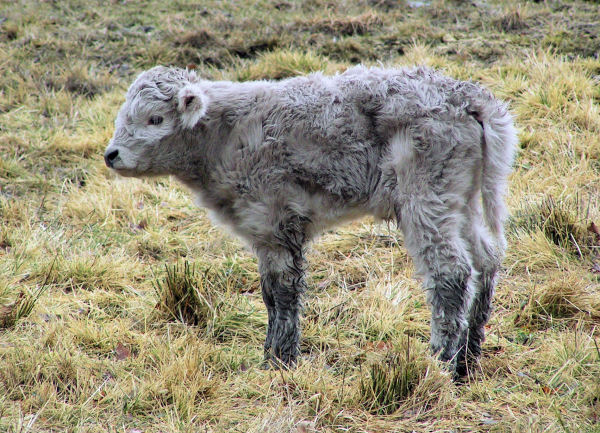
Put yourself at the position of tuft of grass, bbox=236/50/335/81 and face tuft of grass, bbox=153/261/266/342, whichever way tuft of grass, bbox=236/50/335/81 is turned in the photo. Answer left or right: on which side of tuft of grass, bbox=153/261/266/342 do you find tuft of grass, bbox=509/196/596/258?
left

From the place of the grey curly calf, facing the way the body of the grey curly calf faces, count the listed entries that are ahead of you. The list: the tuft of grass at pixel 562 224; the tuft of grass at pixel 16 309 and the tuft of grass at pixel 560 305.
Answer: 1

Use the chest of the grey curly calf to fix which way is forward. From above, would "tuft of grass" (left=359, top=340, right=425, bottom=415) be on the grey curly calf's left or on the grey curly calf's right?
on the grey curly calf's left

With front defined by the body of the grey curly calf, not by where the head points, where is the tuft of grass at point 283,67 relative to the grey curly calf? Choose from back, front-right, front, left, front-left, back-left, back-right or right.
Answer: right

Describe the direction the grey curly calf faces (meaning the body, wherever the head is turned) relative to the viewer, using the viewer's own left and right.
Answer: facing to the left of the viewer

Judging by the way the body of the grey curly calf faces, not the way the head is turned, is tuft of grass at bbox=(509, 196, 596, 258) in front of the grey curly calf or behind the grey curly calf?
behind

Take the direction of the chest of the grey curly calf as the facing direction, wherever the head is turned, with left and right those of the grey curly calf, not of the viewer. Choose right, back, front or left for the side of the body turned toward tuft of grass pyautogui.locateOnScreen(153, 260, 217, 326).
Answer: front

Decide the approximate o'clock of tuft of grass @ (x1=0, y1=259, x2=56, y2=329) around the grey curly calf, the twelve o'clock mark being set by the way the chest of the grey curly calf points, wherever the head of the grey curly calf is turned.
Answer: The tuft of grass is roughly at 12 o'clock from the grey curly calf.
